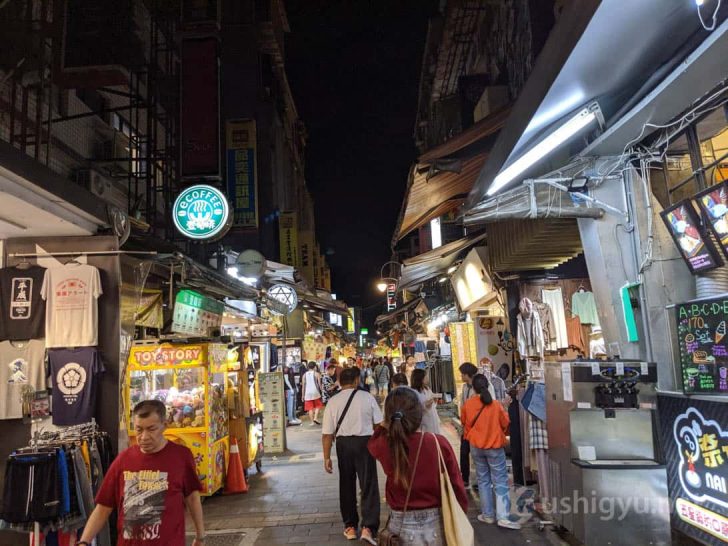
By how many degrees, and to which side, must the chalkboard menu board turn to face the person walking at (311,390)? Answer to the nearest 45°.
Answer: approximately 90° to its right

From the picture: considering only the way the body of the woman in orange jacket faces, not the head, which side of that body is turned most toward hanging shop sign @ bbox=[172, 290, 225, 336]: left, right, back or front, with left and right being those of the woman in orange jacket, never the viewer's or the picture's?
left

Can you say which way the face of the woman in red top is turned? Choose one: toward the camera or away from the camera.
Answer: away from the camera

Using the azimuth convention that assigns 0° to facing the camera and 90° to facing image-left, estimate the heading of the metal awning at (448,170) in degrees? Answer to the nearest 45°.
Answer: approximately 90°

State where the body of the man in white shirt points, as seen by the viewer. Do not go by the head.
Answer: away from the camera

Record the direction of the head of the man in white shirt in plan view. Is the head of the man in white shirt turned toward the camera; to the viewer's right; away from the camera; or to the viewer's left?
away from the camera

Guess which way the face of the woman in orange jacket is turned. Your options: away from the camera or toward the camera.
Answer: away from the camera

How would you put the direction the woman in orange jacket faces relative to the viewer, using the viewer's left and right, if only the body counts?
facing away from the viewer

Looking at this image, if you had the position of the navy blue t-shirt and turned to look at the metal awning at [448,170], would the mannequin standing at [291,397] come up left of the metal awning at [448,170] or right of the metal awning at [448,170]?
left
